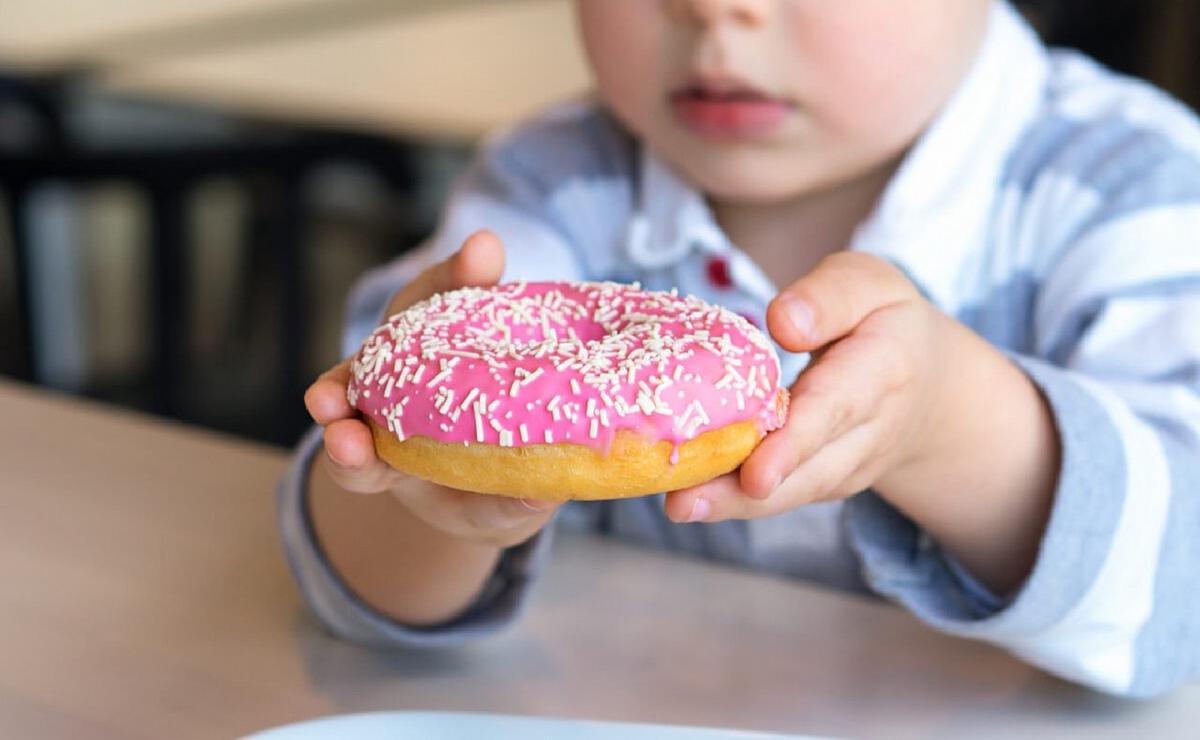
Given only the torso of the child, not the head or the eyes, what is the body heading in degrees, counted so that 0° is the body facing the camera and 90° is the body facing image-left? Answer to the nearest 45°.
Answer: approximately 45°
